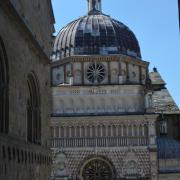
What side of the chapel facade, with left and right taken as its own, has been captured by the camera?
front

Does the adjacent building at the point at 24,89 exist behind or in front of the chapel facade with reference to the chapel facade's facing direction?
in front
